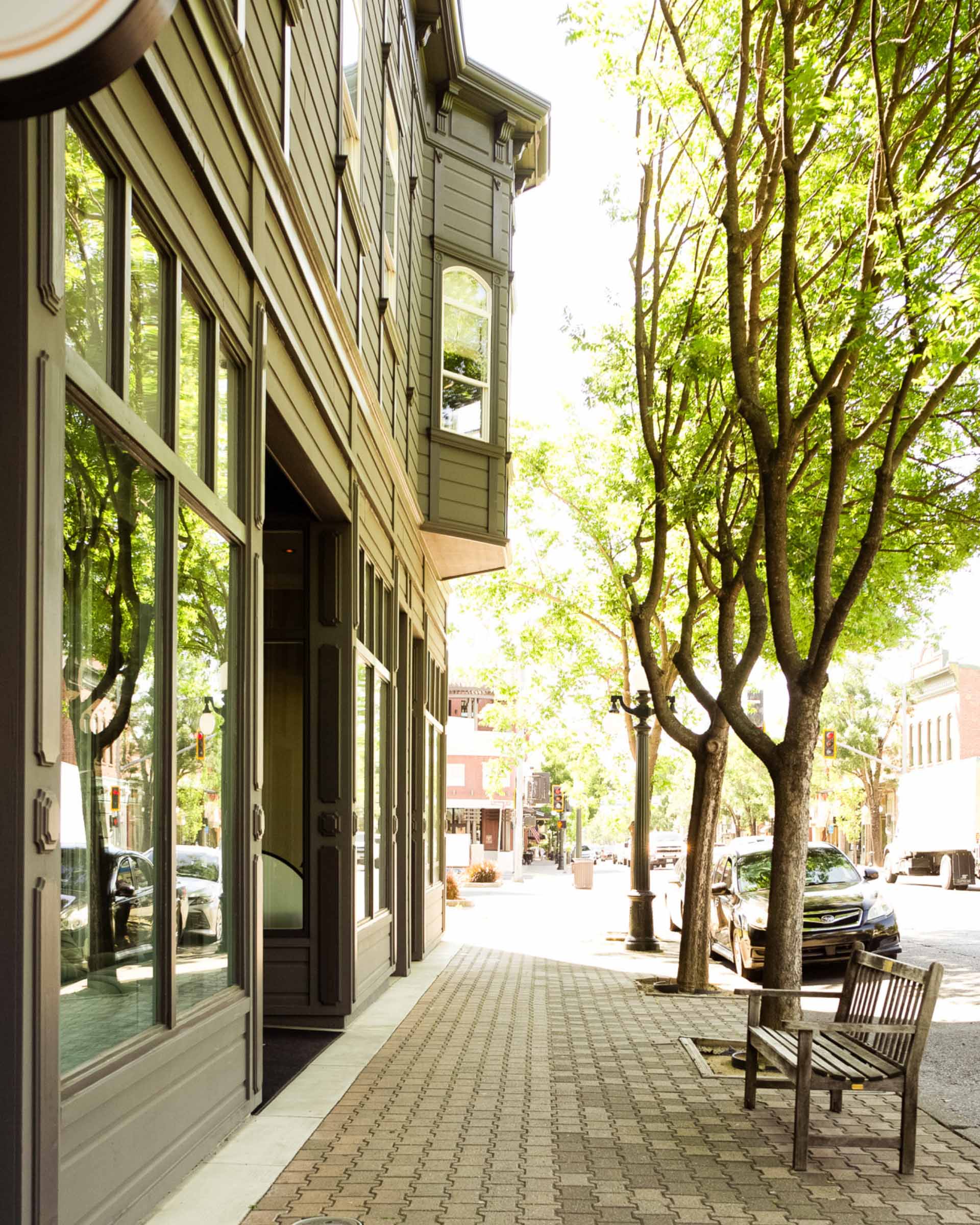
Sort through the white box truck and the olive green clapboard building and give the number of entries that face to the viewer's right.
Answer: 1

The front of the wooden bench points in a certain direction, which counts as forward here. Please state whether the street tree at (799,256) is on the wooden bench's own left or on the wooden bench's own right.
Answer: on the wooden bench's own right

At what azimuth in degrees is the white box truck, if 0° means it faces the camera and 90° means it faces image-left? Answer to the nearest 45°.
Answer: approximately 135°

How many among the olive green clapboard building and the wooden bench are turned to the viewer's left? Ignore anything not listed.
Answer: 1

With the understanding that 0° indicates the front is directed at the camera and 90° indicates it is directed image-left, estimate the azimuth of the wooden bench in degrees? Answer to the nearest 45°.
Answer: approximately 90°

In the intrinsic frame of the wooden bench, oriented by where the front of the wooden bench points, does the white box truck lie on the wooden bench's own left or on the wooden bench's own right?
on the wooden bench's own right

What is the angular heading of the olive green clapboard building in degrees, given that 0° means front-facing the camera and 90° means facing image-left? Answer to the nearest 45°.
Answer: approximately 270°

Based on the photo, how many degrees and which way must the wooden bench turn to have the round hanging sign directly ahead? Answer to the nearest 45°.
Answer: approximately 90° to its left

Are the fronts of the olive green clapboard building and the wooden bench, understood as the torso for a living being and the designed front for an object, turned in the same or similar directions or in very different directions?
very different directions

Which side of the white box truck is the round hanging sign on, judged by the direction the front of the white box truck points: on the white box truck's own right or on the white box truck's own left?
on the white box truck's own left
